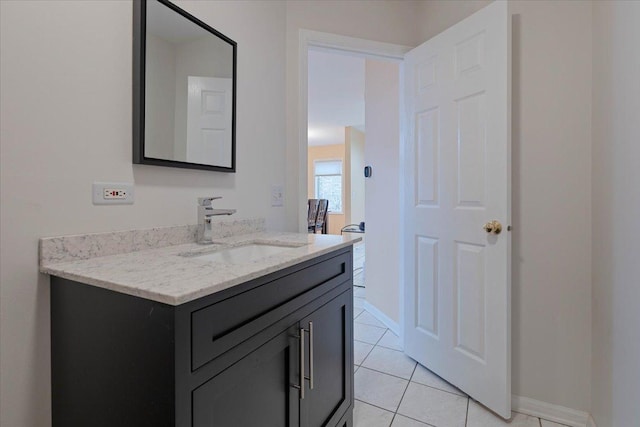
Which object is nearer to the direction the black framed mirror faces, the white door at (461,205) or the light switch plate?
the white door

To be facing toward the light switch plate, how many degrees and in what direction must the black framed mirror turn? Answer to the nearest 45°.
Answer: approximately 90° to its left

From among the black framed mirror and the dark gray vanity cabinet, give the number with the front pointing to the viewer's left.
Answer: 0

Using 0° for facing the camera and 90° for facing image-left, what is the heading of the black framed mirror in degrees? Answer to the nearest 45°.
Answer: approximately 315°

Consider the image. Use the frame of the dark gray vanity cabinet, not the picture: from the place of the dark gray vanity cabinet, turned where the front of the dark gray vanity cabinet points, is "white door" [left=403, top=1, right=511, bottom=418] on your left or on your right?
on your left

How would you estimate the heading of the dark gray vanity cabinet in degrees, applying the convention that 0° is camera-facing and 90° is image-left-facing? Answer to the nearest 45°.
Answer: approximately 315°
